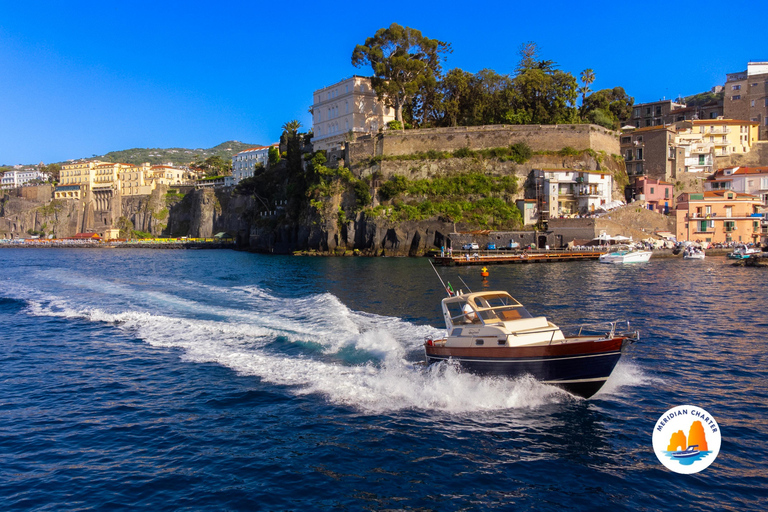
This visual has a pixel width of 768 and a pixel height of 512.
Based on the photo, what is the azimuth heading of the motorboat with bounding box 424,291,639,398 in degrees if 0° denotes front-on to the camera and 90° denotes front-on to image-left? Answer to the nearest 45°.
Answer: approximately 315°
